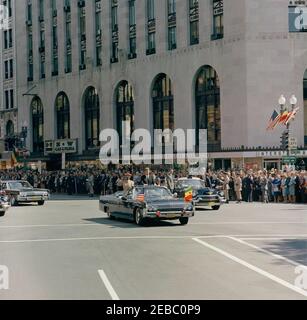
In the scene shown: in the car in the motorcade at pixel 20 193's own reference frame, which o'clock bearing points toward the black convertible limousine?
The black convertible limousine is roughly at 1 o'clock from the car in the motorcade.

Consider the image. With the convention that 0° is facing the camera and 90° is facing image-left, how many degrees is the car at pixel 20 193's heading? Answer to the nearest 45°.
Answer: approximately 315°

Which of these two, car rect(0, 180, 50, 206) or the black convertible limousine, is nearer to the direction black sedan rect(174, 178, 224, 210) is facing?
the black convertible limousine

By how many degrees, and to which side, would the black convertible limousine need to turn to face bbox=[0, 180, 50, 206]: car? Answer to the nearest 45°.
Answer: approximately 180°

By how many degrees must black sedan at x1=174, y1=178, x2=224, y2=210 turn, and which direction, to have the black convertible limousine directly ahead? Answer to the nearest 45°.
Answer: approximately 45° to its right

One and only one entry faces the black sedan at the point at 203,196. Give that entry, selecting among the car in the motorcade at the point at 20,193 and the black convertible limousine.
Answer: the car in the motorcade

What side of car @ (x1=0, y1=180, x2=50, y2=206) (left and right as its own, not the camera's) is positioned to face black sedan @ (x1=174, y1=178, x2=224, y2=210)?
front
